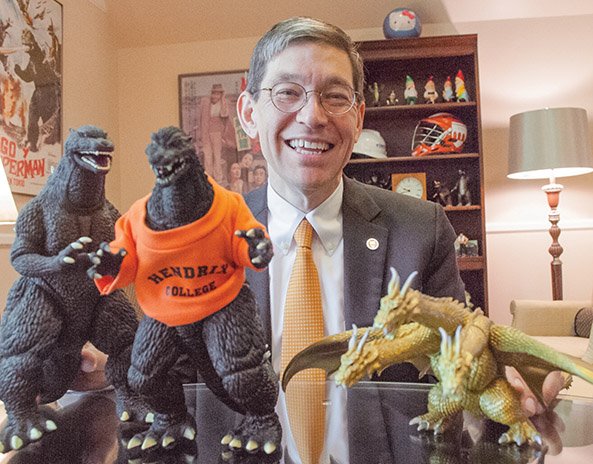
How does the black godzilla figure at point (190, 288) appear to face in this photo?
toward the camera

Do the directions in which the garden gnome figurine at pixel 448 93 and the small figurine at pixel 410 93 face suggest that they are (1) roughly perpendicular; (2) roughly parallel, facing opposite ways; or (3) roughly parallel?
roughly parallel

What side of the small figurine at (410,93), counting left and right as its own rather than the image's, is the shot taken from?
front

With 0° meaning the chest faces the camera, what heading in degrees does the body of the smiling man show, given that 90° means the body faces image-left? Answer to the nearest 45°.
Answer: approximately 0°

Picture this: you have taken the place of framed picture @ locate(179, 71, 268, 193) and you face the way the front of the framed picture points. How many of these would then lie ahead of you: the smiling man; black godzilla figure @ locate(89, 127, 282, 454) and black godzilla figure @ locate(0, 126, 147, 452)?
3

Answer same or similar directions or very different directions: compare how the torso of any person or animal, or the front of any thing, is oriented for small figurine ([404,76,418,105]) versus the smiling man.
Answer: same or similar directions

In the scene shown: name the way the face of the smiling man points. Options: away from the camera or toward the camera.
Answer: toward the camera

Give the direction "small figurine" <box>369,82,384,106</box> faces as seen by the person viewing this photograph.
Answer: facing the viewer

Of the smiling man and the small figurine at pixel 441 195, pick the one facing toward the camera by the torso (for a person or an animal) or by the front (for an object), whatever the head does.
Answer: the smiling man
